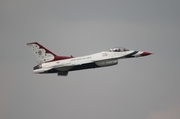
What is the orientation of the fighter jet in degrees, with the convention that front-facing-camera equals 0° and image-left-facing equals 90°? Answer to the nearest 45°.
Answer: approximately 270°
